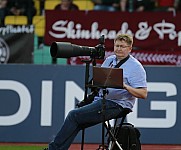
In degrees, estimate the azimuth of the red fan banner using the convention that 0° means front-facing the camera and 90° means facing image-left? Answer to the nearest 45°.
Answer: approximately 0°

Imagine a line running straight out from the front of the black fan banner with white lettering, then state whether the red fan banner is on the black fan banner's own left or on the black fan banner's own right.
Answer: on the black fan banner's own left

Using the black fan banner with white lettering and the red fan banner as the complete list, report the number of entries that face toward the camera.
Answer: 2

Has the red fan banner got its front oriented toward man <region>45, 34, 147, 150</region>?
yes

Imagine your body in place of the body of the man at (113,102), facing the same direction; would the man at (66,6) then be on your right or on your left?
on your right

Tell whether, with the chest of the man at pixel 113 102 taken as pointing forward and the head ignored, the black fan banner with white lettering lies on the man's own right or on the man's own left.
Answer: on the man's own right

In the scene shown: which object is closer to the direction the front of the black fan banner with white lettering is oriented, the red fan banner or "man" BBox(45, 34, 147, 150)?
the man

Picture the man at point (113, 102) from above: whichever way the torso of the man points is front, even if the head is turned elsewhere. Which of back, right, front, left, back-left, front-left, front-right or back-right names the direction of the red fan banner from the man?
back-right
